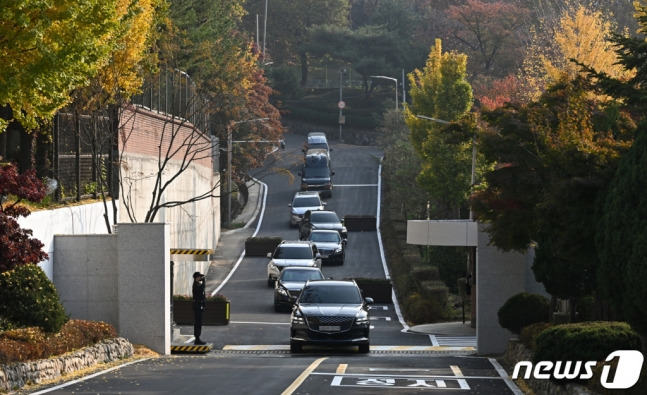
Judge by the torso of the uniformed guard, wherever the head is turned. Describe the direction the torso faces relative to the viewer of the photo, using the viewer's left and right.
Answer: facing to the right of the viewer

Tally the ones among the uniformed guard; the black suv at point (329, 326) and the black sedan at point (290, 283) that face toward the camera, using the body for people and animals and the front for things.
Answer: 2

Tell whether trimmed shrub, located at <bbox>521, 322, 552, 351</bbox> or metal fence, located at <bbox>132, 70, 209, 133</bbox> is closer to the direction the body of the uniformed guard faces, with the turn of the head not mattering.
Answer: the trimmed shrub

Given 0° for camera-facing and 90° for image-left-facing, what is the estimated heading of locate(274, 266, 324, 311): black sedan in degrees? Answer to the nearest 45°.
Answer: approximately 0°

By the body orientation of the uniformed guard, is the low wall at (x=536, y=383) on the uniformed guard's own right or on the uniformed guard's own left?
on the uniformed guard's own right

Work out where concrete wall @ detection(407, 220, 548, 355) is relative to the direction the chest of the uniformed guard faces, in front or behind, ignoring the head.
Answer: in front

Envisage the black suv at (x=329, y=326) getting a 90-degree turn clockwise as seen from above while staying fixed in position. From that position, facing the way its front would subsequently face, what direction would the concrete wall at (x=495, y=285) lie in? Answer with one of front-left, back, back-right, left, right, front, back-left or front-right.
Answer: back

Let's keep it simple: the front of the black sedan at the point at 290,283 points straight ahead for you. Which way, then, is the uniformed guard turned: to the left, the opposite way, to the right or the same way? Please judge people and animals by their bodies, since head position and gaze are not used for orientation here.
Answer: to the left

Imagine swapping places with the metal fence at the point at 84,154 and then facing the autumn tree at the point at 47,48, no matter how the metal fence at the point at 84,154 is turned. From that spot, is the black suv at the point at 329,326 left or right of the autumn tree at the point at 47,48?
left

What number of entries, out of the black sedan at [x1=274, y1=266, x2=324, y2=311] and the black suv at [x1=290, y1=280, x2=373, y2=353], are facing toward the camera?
2
